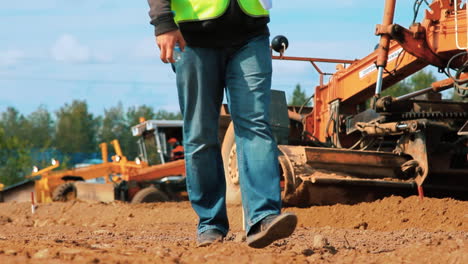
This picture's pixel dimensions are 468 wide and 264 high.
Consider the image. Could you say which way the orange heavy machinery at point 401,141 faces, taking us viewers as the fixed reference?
facing the viewer and to the left of the viewer

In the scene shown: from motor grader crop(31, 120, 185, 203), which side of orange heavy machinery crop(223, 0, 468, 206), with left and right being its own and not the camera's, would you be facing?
right
